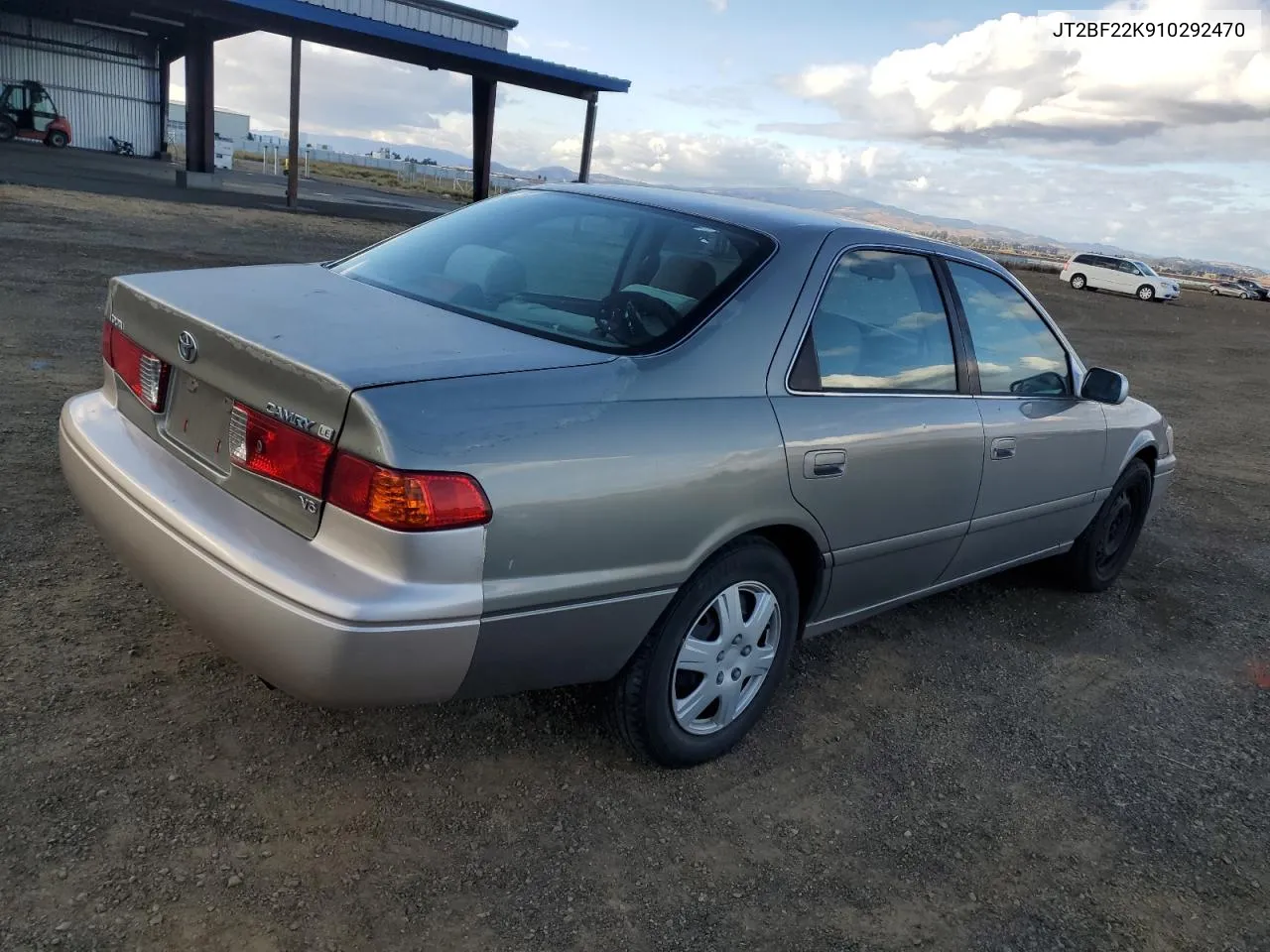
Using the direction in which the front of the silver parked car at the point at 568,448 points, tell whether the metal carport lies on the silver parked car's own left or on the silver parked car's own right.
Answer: on the silver parked car's own left

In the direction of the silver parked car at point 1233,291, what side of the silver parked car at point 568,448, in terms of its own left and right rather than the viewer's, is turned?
front

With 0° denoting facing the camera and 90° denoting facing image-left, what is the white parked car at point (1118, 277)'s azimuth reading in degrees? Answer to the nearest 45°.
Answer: approximately 315°

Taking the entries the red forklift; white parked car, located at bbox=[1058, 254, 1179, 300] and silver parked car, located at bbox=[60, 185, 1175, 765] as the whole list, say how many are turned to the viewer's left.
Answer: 1

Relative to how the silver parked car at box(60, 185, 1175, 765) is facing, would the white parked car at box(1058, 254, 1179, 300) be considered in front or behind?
in front

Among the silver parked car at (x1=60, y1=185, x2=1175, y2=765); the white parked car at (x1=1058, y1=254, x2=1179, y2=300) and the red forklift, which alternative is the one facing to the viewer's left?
the red forklift

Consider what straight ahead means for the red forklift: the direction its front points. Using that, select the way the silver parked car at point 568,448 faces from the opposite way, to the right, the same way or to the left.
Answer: the opposite way

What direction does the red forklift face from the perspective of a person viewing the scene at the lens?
facing to the left of the viewer

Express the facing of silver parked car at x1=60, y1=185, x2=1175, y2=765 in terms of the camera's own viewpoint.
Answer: facing away from the viewer and to the right of the viewer

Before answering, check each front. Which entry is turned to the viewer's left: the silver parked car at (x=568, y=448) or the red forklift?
the red forklift

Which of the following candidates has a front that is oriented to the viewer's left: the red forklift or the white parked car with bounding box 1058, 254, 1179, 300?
the red forklift

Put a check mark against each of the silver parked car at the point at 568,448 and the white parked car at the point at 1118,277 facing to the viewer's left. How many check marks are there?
0
